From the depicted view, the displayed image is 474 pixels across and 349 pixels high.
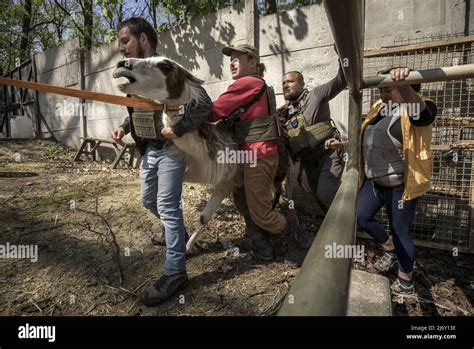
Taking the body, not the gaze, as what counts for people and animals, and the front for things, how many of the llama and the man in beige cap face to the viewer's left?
2

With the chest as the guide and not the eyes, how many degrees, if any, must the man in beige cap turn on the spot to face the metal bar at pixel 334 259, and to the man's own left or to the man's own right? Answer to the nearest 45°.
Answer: approximately 90° to the man's own left

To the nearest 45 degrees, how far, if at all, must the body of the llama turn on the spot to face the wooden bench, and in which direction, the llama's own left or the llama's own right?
approximately 90° to the llama's own right

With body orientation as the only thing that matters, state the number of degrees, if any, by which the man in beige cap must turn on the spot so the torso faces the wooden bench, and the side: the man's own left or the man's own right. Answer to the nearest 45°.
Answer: approximately 45° to the man's own right

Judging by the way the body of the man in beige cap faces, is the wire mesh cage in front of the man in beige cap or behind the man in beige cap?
behind

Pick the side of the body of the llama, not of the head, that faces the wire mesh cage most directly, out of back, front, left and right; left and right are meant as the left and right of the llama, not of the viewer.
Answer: back

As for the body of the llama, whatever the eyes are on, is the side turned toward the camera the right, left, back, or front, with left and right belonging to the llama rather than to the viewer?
left

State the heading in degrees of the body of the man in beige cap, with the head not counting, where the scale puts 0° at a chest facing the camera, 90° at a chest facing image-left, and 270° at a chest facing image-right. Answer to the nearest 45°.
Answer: approximately 90°

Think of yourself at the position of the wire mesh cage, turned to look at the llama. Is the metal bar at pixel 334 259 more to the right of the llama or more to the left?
left
